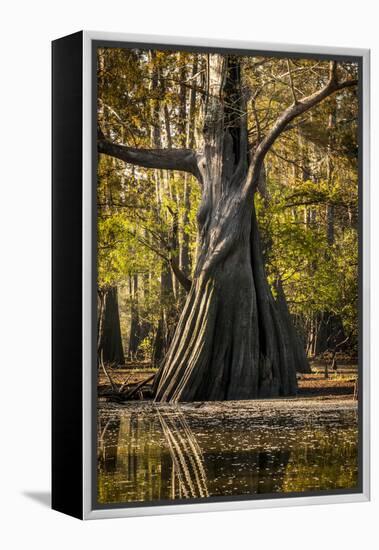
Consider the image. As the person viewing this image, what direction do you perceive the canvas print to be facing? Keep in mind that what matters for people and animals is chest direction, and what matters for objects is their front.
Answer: facing the viewer and to the right of the viewer
